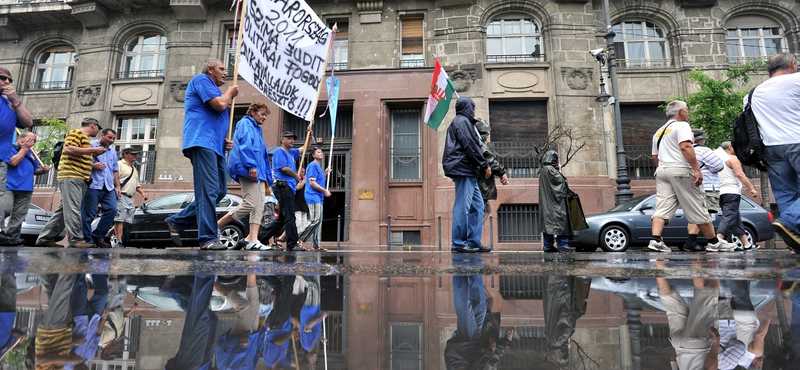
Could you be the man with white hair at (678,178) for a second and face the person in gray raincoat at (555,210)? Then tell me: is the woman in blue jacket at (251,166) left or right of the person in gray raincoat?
left

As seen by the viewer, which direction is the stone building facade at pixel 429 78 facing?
toward the camera

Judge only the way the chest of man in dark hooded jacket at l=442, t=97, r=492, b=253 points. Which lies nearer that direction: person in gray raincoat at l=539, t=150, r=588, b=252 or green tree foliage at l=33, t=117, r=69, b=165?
the person in gray raincoat

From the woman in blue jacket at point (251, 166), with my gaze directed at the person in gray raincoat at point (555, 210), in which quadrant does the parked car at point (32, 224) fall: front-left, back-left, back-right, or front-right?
back-left

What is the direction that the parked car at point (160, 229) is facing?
to the viewer's left

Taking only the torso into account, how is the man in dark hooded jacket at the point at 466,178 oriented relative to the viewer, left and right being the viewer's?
facing to the right of the viewer

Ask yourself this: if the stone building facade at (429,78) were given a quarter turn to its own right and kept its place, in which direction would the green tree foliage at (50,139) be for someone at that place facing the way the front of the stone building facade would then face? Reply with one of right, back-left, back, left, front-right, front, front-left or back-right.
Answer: front
